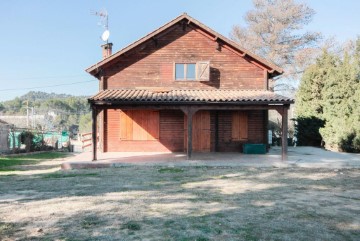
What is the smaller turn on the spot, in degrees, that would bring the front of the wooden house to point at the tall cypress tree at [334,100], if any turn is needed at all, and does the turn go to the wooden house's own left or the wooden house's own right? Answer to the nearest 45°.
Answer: approximately 135° to the wooden house's own left

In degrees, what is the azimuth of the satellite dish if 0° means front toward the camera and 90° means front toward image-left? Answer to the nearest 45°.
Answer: approximately 45°

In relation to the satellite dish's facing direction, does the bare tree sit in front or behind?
behind

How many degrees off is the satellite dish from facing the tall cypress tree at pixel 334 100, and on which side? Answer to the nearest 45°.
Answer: approximately 135° to its left

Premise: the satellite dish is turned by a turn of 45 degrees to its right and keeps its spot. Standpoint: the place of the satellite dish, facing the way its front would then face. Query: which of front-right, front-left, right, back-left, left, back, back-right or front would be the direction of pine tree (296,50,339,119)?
back

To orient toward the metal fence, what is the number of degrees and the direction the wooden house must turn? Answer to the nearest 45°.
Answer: approximately 135° to its right
